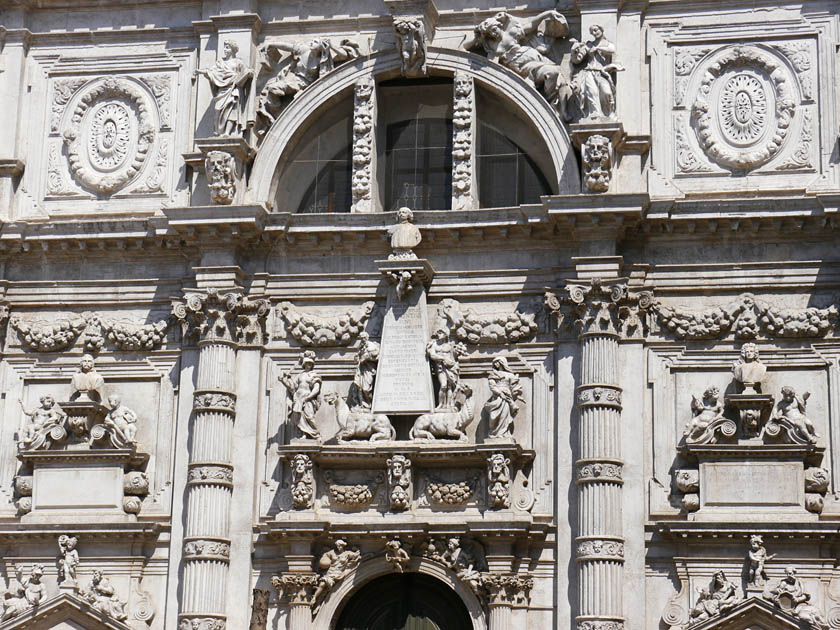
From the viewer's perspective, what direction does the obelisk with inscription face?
toward the camera
